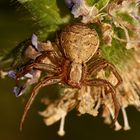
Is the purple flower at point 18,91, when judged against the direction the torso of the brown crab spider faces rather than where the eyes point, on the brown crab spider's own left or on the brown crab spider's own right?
on the brown crab spider's own right

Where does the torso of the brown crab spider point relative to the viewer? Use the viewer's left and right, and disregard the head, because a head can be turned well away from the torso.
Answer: facing the viewer
